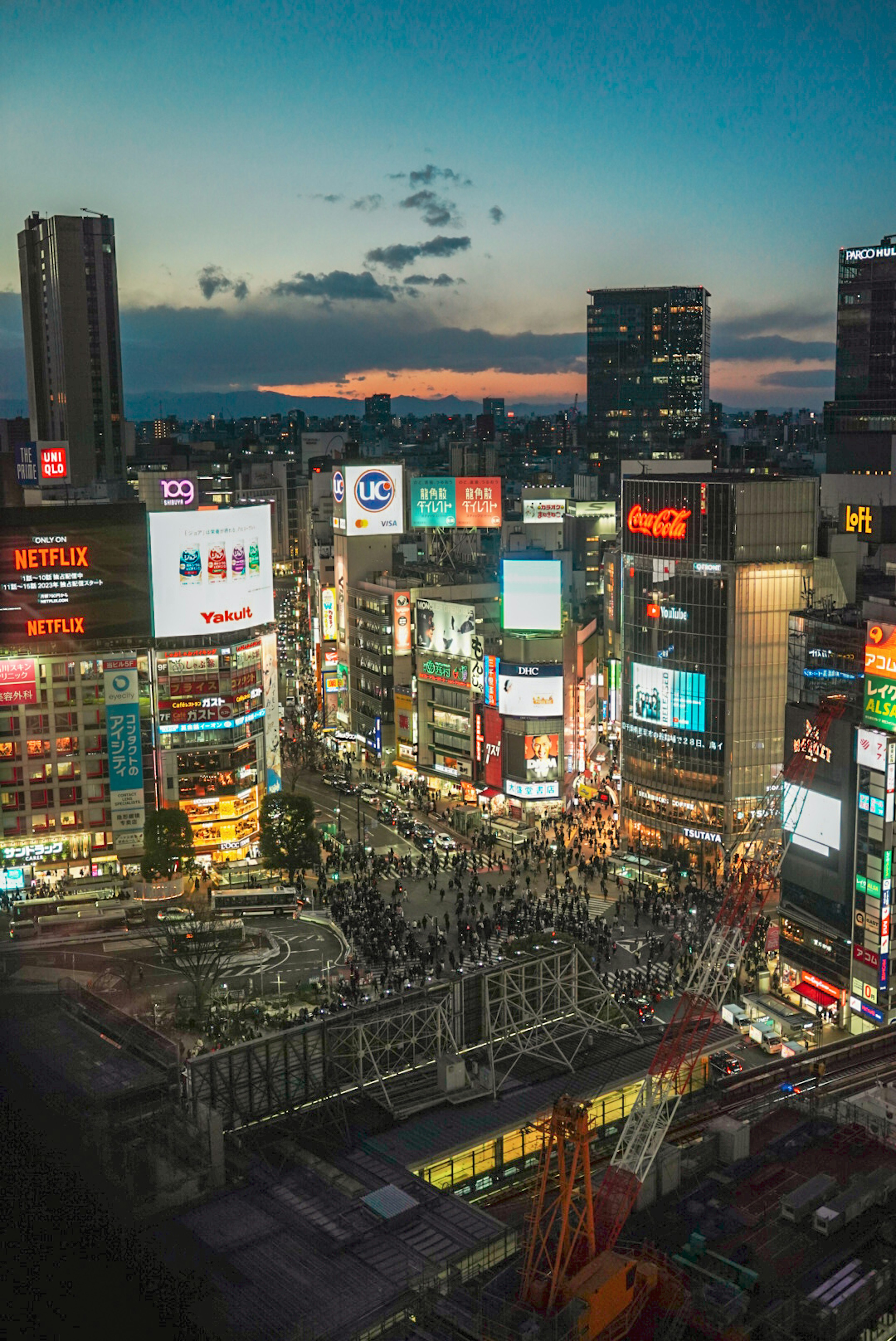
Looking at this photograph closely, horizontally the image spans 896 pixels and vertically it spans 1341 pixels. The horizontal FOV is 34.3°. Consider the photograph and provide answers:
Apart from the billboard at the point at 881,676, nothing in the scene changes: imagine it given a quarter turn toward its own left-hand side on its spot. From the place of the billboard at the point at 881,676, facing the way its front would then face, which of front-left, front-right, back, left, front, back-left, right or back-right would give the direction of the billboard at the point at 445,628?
back

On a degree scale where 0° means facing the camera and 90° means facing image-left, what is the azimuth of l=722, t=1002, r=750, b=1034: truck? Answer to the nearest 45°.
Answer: approximately 315°

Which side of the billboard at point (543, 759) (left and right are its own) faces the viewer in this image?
front

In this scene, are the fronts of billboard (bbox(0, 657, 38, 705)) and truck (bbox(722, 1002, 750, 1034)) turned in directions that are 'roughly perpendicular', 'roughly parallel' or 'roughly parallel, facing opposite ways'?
roughly parallel

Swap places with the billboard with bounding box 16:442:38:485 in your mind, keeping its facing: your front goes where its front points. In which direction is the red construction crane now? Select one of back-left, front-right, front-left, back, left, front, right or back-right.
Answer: front

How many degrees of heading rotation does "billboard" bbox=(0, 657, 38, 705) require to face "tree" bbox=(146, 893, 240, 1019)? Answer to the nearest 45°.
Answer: approximately 45° to its left

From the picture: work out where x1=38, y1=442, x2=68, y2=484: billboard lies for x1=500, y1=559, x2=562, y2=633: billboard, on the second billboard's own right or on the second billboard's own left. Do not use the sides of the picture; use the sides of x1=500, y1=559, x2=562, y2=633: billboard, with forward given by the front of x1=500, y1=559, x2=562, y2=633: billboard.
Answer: on the second billboard's own right

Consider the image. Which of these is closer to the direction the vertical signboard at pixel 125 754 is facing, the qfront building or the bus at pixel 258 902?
the bus

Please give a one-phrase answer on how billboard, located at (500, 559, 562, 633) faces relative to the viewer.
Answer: facing the viewer

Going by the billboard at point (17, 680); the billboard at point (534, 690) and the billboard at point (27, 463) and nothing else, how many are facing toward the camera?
3

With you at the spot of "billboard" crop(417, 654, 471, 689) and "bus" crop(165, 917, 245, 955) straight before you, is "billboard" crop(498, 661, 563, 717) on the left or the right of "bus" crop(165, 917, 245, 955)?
left

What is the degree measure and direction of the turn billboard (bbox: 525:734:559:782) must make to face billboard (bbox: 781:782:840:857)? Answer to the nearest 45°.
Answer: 0° — it already faces it

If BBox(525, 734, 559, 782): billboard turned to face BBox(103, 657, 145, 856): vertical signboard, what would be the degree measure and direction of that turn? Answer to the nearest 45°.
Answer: approximately 45° to its right

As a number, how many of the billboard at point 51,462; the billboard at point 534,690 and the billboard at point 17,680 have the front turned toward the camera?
3

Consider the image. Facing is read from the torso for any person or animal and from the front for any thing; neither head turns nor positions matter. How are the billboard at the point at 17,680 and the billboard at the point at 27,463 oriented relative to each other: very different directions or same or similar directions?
same or similar directions

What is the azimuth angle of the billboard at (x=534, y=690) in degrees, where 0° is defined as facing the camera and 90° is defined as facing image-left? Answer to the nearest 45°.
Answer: approximately 0°

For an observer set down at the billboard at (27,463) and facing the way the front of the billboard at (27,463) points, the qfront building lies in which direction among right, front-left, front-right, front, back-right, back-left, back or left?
front-left

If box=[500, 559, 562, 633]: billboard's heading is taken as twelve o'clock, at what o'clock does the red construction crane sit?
The red construction crane is roughly at 12 o'clock from the billboard.

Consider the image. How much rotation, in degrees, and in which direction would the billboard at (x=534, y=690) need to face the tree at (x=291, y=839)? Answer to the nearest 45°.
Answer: approximately 45° to its right

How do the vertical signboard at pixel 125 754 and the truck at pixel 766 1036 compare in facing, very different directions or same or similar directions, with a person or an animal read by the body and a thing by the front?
same or similar directions

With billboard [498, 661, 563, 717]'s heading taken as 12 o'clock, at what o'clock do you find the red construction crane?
The red construction crane is roughly at 12 o'clock from the billboard.
